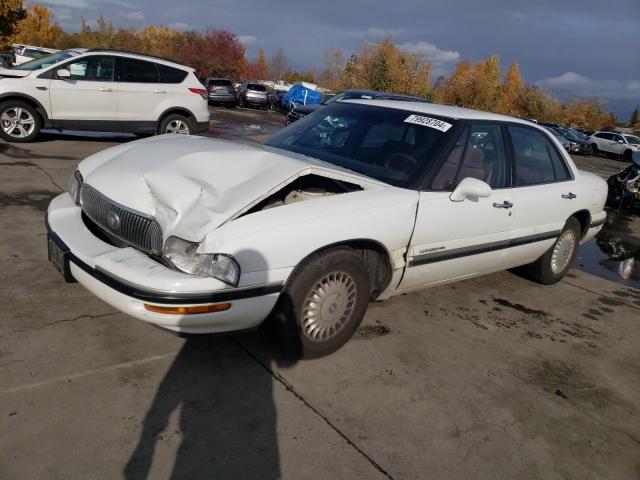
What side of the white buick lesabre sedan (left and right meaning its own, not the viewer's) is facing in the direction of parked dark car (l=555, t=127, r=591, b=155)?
back

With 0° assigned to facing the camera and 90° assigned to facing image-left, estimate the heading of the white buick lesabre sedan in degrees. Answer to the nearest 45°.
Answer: approximately 45°

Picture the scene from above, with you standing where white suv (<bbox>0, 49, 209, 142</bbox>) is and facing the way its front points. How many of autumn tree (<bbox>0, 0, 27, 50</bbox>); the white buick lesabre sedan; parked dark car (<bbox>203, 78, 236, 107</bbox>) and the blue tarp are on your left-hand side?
1

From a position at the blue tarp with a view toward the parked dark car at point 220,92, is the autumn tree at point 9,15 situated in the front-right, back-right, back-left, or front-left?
front-right

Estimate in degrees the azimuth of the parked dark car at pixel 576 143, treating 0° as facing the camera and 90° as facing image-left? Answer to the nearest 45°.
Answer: approximately 315°

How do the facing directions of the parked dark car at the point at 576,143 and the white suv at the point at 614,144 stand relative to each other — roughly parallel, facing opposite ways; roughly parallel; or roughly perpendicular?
roughly parallel

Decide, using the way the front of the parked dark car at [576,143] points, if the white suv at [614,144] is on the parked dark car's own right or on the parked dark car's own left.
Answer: on the parked dark car's own left

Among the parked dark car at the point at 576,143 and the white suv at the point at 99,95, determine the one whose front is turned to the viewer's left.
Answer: the white suv

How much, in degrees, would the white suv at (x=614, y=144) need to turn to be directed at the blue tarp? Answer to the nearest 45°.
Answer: approximately 90° to its right

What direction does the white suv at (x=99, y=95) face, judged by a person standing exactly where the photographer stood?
facing to the left of the viewer
